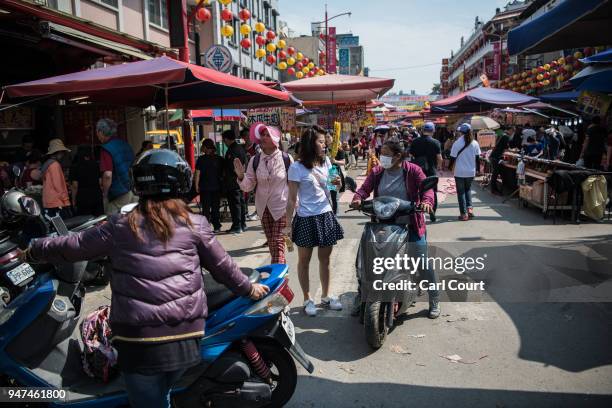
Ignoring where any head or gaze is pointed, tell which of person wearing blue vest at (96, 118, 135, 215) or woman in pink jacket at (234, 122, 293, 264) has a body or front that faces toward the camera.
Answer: the woman in pink jacket

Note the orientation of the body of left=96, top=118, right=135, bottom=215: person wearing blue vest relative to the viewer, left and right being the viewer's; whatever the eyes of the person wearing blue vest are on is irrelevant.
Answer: facing away from the viewer and to the left of the viewer

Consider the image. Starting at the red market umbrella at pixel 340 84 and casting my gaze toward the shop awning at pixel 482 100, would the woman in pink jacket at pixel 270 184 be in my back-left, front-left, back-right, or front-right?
back-right

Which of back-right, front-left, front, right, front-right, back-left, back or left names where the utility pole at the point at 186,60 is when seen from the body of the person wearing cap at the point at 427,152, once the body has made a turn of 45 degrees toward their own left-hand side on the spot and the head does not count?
front-left

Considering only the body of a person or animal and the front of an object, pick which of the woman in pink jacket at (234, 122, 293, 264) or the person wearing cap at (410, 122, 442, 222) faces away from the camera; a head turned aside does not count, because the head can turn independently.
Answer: the person wearing cap

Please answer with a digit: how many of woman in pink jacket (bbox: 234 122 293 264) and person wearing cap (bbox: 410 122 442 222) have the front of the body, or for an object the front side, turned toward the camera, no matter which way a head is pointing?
1

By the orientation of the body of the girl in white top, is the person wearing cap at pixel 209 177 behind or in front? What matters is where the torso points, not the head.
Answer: behind

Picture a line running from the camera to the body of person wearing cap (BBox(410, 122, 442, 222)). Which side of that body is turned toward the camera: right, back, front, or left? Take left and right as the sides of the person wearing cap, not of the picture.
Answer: back

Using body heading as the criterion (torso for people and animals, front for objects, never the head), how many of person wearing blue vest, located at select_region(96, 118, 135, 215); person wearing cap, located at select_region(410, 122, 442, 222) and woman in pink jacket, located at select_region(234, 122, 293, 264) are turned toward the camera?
1

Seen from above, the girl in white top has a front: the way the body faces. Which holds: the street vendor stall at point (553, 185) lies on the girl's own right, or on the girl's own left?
on the girl's own left

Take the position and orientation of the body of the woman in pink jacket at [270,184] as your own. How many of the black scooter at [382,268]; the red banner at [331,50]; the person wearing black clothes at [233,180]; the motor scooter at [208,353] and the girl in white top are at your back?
2

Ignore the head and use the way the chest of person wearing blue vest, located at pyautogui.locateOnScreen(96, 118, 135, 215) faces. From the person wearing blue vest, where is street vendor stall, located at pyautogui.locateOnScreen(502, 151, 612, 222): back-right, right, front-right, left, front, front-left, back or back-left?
back-right

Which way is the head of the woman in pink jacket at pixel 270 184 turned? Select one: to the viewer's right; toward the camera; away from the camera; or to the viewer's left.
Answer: toward the camera

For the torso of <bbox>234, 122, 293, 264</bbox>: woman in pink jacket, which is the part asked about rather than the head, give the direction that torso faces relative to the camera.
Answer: toward the camera

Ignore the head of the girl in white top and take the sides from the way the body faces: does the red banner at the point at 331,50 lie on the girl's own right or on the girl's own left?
on the girl's own left
